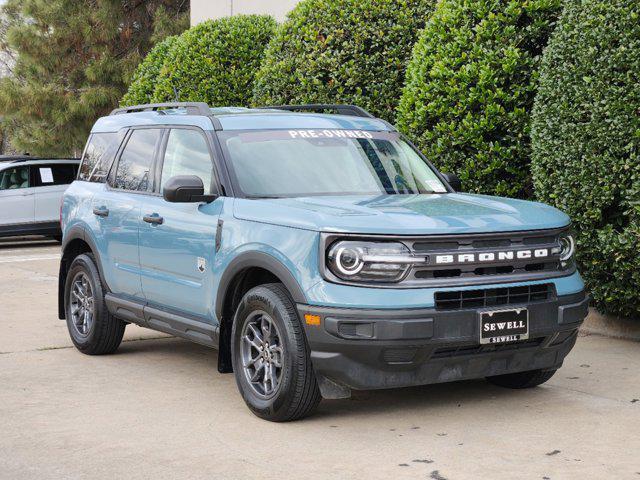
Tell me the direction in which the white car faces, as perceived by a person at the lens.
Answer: facing to the left of the viewer

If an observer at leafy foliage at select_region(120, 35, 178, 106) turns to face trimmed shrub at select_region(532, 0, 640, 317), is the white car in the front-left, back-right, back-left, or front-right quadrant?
back-right

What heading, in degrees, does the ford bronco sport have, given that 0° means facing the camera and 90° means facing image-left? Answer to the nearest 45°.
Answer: approximately 315°

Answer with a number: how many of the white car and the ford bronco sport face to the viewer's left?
1

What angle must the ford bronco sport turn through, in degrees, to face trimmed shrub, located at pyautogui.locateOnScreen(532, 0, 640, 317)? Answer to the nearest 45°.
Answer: approximately 90° to its left

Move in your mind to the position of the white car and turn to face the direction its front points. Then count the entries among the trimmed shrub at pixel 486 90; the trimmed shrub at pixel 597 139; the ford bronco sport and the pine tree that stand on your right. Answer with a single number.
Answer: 1

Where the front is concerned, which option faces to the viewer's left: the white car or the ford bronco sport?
the white car

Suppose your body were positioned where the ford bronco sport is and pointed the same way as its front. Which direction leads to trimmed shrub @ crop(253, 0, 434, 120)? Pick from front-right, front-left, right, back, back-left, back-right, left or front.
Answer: back-left

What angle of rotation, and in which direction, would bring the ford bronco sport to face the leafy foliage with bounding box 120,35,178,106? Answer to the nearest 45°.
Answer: approximately 135° to its left

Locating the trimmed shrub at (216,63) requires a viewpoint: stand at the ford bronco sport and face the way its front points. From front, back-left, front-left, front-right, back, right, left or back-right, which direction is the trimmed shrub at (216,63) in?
back-left
